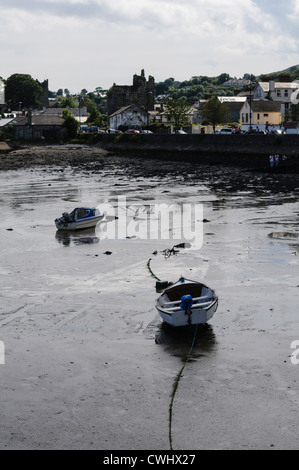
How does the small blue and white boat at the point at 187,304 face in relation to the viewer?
away from the camera

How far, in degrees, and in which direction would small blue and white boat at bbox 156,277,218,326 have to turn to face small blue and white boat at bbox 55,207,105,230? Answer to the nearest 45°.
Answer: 0° — it already faces it

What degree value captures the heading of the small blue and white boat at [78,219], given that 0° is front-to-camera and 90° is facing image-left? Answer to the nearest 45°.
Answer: approximately 225°

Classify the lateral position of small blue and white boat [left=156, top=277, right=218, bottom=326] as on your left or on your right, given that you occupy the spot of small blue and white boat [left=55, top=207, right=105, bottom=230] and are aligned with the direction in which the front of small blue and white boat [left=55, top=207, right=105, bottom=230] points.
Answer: on your right

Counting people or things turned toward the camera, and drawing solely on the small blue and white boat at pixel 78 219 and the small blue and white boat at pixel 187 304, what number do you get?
0
